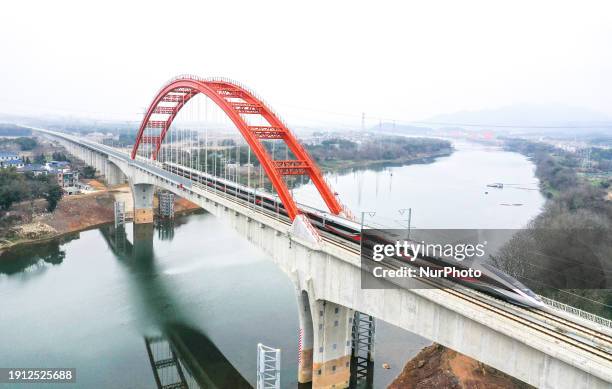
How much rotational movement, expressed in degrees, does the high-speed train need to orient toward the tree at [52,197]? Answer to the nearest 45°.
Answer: approximately 180°

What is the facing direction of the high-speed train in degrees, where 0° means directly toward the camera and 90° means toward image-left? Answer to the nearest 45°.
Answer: approximately 315°
